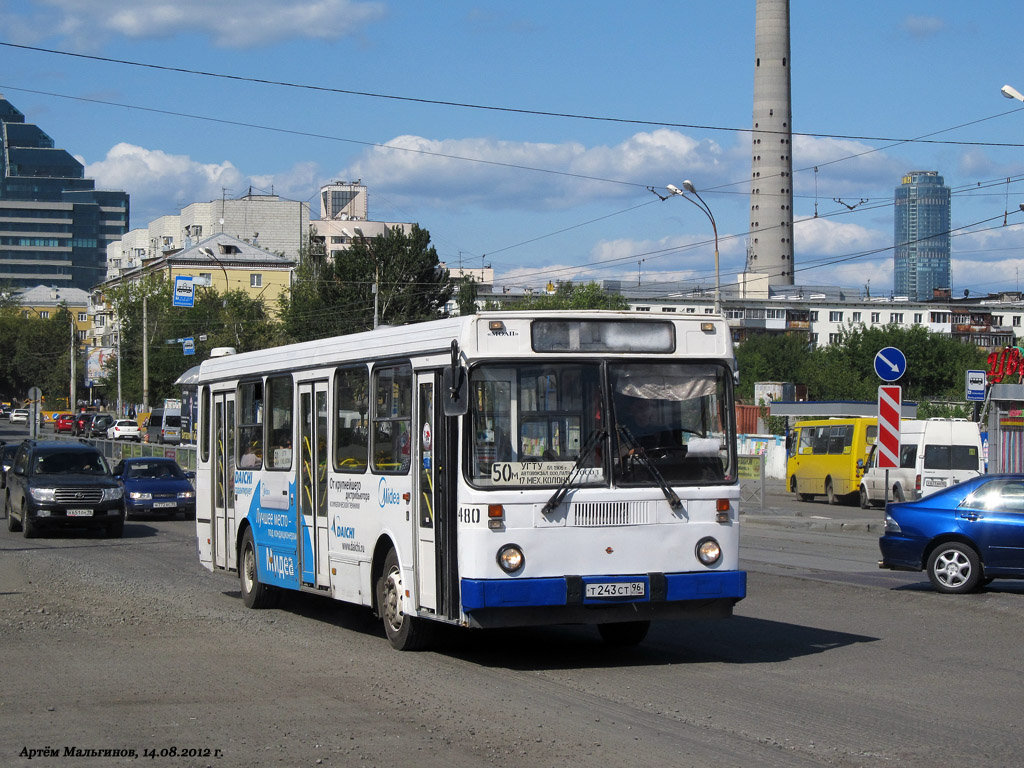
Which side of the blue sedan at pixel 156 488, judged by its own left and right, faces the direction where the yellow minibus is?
left

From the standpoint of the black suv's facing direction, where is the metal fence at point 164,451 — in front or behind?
behind

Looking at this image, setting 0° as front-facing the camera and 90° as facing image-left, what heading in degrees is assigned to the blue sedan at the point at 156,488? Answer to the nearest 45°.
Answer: approximately 0°

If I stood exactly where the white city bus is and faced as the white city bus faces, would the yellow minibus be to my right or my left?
on my left

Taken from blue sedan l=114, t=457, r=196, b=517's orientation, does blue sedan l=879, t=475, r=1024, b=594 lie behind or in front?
in front

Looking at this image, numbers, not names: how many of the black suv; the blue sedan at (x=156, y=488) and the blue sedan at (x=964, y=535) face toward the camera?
2

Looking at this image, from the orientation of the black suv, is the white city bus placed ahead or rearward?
ahead
